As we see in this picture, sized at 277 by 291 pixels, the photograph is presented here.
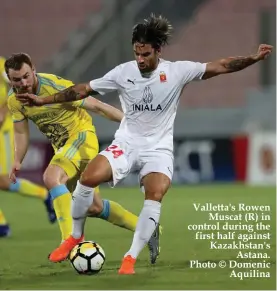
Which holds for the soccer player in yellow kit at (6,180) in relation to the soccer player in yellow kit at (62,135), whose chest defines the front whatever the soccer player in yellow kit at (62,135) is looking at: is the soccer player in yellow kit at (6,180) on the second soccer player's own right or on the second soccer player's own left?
on the second soccer player's own right

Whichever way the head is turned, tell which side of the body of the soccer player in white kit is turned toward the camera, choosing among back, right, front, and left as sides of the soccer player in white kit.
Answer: front

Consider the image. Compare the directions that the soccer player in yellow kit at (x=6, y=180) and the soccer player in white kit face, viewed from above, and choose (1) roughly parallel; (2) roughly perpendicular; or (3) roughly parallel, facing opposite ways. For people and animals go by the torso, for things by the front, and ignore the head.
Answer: roughly perpendicular

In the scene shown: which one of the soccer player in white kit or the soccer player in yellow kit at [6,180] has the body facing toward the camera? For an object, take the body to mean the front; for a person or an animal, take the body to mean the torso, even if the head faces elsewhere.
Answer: the soccer player in white kit
